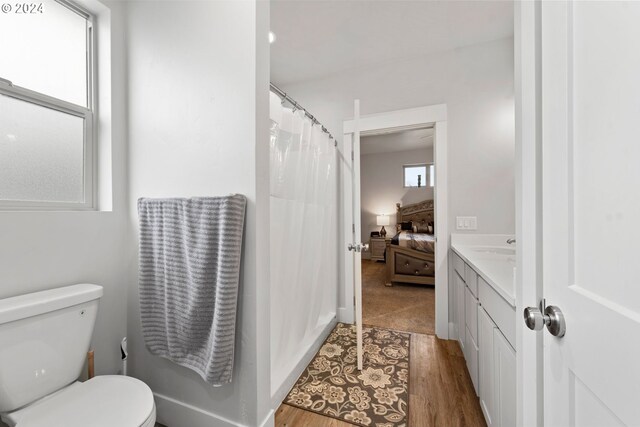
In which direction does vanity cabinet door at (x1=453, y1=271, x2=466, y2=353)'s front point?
to the viewer's left

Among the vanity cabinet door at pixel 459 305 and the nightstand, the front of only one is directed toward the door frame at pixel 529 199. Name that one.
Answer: the nightstand

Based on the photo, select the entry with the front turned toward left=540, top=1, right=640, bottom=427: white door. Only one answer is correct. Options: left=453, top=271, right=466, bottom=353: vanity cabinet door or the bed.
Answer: the bed

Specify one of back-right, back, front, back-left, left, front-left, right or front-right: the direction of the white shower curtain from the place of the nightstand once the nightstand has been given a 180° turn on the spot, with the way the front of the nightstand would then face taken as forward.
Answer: back

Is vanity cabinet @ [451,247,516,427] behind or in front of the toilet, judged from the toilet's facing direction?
in front

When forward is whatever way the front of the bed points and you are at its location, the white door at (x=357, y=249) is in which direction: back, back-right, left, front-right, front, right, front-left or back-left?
front

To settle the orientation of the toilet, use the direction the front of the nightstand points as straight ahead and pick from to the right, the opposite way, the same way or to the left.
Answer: to the left

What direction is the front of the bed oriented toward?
toward the camera

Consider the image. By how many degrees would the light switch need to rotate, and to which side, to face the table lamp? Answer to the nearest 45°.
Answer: approximately 135° to its right

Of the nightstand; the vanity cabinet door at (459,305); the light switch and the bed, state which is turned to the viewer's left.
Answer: the vanity cabinet door

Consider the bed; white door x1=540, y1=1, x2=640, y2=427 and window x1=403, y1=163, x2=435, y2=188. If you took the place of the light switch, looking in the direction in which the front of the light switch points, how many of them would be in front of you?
1

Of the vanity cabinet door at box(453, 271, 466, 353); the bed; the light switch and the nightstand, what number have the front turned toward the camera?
3

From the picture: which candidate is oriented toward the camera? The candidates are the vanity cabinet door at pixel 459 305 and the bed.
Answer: the bed

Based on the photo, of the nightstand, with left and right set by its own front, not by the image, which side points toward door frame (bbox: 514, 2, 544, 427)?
front

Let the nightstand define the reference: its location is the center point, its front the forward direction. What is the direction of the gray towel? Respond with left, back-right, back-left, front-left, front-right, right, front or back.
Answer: front

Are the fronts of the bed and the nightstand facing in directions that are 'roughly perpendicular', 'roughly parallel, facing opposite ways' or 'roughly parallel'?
roughly parallel

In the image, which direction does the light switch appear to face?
toward the camera
